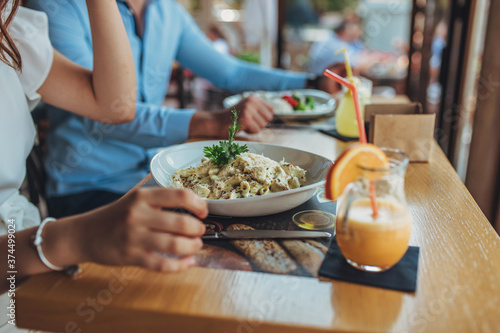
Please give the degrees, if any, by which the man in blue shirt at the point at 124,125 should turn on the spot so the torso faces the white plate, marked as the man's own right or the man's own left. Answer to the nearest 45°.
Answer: approximately 45° to the man's own left

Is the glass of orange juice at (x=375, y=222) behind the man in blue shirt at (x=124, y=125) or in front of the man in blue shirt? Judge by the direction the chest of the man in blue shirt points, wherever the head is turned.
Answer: in front

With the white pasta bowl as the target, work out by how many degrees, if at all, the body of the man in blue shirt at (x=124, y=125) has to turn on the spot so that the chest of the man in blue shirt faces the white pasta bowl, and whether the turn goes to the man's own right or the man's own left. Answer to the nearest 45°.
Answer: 0° — they already face it

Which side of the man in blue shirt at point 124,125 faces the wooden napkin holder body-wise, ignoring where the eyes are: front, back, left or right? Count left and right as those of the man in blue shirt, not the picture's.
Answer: front
